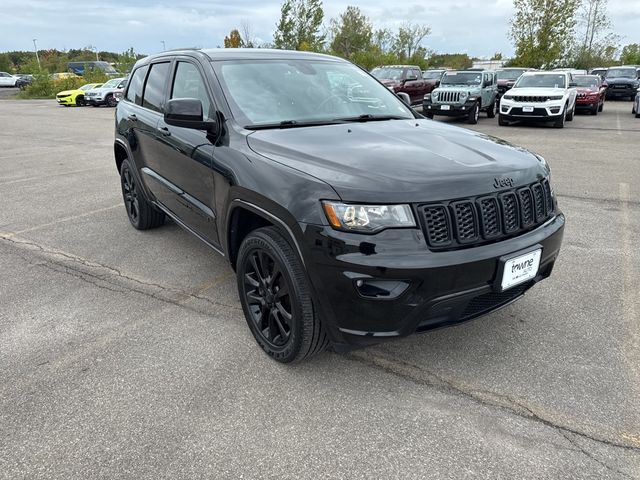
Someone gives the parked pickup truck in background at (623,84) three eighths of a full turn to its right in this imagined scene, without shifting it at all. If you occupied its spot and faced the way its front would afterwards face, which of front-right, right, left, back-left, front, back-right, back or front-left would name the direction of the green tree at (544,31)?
front

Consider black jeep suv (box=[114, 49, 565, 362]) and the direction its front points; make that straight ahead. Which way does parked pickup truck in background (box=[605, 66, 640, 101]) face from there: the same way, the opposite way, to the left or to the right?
to the right

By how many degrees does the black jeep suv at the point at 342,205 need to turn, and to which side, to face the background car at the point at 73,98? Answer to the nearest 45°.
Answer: approximately 180°

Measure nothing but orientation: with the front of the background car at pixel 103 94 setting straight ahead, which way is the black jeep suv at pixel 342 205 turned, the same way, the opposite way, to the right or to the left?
to the left

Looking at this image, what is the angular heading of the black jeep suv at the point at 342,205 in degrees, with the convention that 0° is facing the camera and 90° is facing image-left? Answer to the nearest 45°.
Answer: approximately 315°

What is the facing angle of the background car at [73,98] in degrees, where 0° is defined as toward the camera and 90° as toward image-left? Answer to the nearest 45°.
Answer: approximately 45°

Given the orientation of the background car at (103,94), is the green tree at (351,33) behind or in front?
behind

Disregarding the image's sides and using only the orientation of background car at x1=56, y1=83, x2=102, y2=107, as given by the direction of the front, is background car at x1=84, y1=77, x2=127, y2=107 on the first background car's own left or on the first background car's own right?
on the first background car's own left

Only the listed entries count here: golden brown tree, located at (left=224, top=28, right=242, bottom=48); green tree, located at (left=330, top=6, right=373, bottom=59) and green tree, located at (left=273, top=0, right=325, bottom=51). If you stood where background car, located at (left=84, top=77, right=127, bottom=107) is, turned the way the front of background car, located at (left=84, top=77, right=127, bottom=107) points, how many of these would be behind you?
3

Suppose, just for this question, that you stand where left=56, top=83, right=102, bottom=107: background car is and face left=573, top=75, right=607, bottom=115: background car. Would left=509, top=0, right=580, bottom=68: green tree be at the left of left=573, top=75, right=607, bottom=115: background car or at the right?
left

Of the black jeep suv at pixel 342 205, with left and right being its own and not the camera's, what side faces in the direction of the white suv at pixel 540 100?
left
